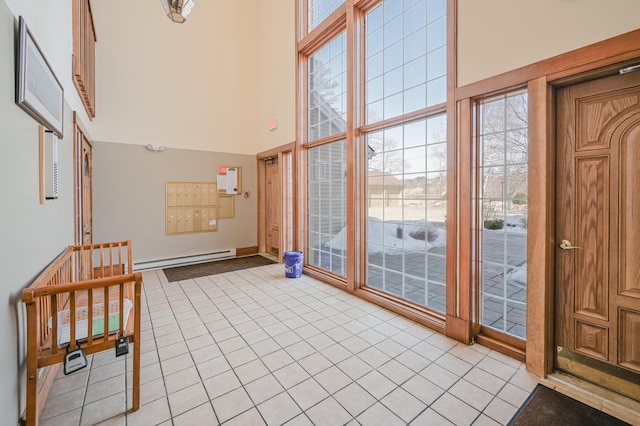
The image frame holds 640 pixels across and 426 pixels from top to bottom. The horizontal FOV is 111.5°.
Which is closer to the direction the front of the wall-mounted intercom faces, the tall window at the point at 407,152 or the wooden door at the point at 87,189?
the tall window

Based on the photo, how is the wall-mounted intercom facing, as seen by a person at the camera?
facing to the right of the viewer

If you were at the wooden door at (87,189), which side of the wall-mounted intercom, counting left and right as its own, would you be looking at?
left

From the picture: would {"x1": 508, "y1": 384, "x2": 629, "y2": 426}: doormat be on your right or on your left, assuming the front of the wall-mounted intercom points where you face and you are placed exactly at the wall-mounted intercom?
on your right

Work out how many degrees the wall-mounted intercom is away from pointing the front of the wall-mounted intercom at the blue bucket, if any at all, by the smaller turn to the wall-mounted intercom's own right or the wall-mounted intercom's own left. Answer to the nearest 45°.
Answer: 0° — it already faces it

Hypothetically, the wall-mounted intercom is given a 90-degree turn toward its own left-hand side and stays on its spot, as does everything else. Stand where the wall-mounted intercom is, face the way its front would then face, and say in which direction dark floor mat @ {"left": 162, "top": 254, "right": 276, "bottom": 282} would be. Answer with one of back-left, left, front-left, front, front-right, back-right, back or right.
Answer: front-right
